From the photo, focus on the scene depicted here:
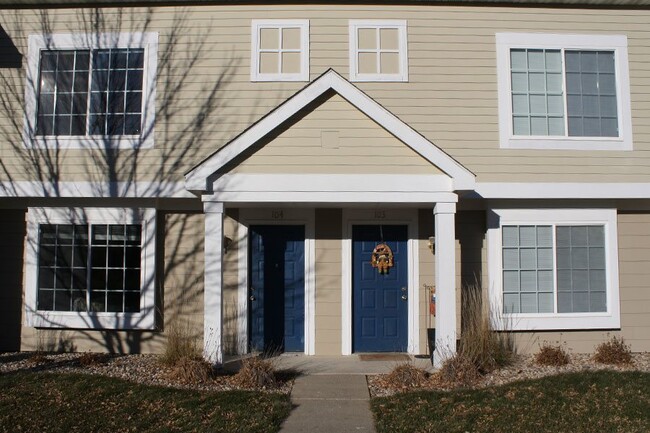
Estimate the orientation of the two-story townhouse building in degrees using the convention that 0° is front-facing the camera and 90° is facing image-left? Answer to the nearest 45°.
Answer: approximately 0°

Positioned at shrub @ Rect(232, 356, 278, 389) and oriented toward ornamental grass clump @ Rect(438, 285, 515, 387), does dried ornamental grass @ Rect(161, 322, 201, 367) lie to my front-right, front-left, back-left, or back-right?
back-left

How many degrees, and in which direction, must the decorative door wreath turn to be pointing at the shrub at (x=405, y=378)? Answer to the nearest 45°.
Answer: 0° — it already faces it

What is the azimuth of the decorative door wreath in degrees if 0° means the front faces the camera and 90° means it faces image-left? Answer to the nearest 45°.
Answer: approximately 0°

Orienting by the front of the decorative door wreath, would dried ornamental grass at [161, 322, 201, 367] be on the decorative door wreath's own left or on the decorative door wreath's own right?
on the decorative door wreath's own right

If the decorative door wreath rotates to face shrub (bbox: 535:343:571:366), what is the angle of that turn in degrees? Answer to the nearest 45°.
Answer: approximately 90° to its left

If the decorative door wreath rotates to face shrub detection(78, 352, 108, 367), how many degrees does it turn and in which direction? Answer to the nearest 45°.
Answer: approximately 90° to its right

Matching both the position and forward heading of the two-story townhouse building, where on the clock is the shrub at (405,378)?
The shrub is roughly at 11 o'clock from the two-story townhouse building.
